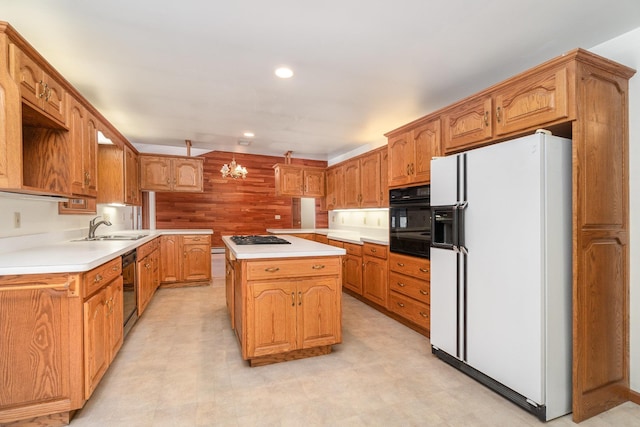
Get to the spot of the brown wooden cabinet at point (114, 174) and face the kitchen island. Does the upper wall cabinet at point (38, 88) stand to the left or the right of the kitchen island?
right

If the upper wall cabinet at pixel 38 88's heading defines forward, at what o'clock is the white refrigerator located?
The white refrigerator is roughly at 12 o'clock from the upper wall cabinet.

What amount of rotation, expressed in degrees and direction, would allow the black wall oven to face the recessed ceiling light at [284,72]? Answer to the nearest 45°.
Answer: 0° — it already faces it

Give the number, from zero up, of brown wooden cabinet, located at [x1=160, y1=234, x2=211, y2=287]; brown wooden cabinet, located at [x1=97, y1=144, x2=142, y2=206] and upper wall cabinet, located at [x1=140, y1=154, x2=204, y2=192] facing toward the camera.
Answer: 2

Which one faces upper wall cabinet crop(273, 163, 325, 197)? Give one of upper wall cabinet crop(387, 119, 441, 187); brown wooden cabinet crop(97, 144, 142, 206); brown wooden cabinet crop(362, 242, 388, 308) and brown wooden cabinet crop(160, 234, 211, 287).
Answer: brown wooden cabinet crop(97, 144, 142, 206)

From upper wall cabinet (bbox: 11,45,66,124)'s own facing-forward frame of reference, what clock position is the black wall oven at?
The black wall oven is roughly at 11 o'clock from the upper wall cabinet.

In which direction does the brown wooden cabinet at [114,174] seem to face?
to the viewer's right

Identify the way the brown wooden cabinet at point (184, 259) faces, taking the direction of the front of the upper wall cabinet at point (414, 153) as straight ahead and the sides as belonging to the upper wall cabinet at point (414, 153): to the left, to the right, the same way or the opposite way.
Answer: to the left

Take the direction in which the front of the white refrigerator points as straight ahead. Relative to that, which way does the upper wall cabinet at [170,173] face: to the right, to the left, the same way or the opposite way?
to the left

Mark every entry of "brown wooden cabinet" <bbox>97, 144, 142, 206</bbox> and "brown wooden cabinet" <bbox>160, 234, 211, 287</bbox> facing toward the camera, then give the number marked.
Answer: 1

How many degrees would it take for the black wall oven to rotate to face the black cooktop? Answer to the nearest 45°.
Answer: approximately 45° to its right

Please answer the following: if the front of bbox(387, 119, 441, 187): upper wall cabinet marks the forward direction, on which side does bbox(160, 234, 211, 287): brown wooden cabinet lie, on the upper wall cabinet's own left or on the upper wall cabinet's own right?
on the upper wall cabinet's own right
